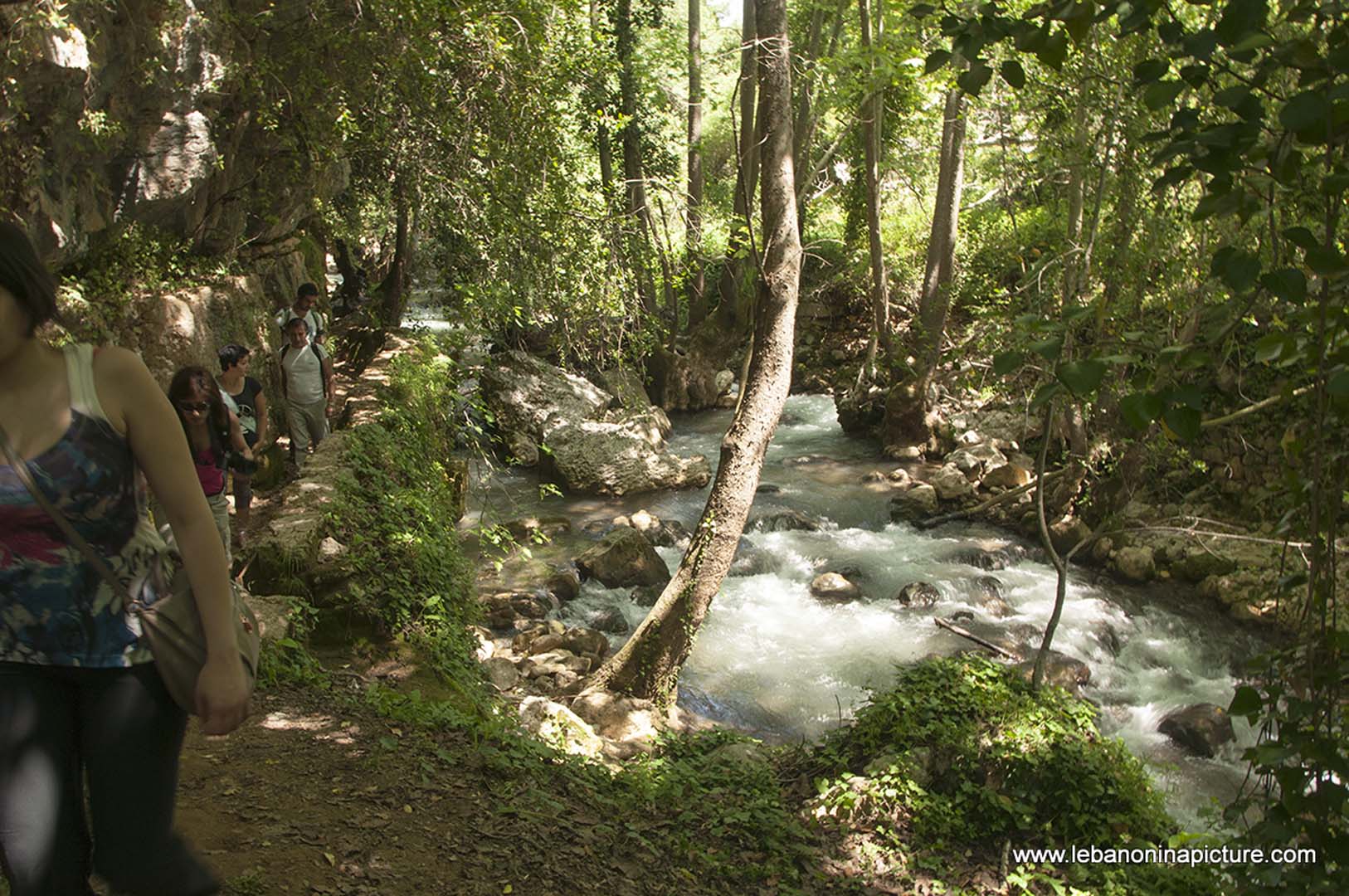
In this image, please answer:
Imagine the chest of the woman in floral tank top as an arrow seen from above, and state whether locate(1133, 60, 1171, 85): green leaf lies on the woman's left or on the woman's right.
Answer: on the woman's left

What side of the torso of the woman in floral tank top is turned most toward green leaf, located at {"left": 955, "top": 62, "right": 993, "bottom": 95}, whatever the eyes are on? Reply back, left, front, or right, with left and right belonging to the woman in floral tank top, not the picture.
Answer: left

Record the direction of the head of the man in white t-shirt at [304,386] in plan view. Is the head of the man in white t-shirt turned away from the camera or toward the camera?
toward the camera

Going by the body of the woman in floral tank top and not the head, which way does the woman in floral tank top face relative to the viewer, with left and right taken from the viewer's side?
facing the viewer

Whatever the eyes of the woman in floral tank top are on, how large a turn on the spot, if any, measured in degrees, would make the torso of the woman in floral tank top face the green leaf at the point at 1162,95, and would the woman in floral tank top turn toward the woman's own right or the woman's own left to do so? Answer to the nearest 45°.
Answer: approximately 90° to the woman's own left

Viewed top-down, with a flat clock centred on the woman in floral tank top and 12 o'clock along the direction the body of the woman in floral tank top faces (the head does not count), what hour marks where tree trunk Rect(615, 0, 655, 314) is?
The tree trunk is roughly at 7 o'clock from the woman in floral tank top.

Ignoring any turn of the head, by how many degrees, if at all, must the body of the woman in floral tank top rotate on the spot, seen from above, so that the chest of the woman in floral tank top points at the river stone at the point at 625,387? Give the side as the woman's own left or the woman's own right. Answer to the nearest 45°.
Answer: approximately 135° to the woman's own left
